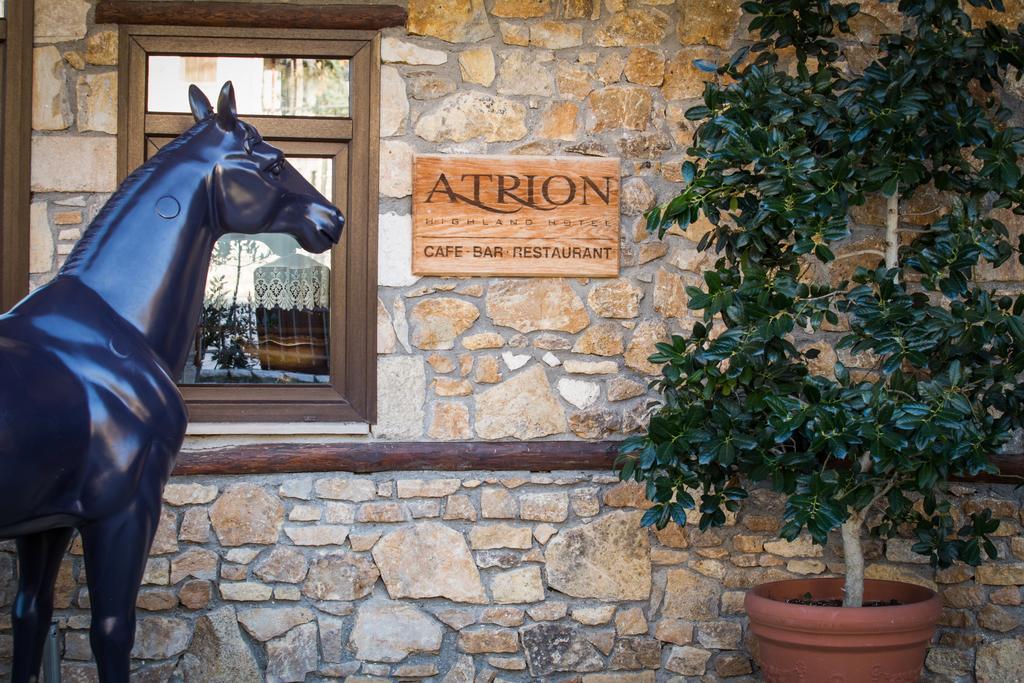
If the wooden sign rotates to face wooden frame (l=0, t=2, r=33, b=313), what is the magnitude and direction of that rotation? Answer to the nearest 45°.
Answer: approximately 90° to its right

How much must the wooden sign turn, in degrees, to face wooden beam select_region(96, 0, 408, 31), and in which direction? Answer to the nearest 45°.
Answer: approximately 90° to its right

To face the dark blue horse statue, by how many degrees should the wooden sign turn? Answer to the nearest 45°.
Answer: approximately 45° to its right

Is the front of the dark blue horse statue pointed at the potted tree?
yes

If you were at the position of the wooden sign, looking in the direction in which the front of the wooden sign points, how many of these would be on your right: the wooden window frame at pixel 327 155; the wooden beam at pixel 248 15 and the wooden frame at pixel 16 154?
3

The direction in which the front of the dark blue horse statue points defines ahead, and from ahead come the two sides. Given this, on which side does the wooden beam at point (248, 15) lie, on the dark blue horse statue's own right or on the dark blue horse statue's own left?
on the dark blue horse statue's own left

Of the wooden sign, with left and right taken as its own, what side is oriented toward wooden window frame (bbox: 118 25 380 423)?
right

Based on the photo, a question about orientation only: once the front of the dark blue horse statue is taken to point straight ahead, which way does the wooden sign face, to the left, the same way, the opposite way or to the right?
to the right

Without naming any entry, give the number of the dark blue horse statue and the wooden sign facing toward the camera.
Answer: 1

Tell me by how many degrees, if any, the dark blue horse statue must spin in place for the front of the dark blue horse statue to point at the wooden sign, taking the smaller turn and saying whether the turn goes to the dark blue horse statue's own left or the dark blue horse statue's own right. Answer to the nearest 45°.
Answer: approximately 45° to the dark blue horse statue's own left

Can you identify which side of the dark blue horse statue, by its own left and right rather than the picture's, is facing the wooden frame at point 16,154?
left

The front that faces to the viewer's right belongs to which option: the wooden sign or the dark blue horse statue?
the dark blue horse statue

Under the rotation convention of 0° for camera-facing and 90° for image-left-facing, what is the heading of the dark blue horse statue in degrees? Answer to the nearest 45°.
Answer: approximately 270°

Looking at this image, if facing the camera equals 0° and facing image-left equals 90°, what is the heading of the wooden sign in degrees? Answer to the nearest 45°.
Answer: approximately 0°
